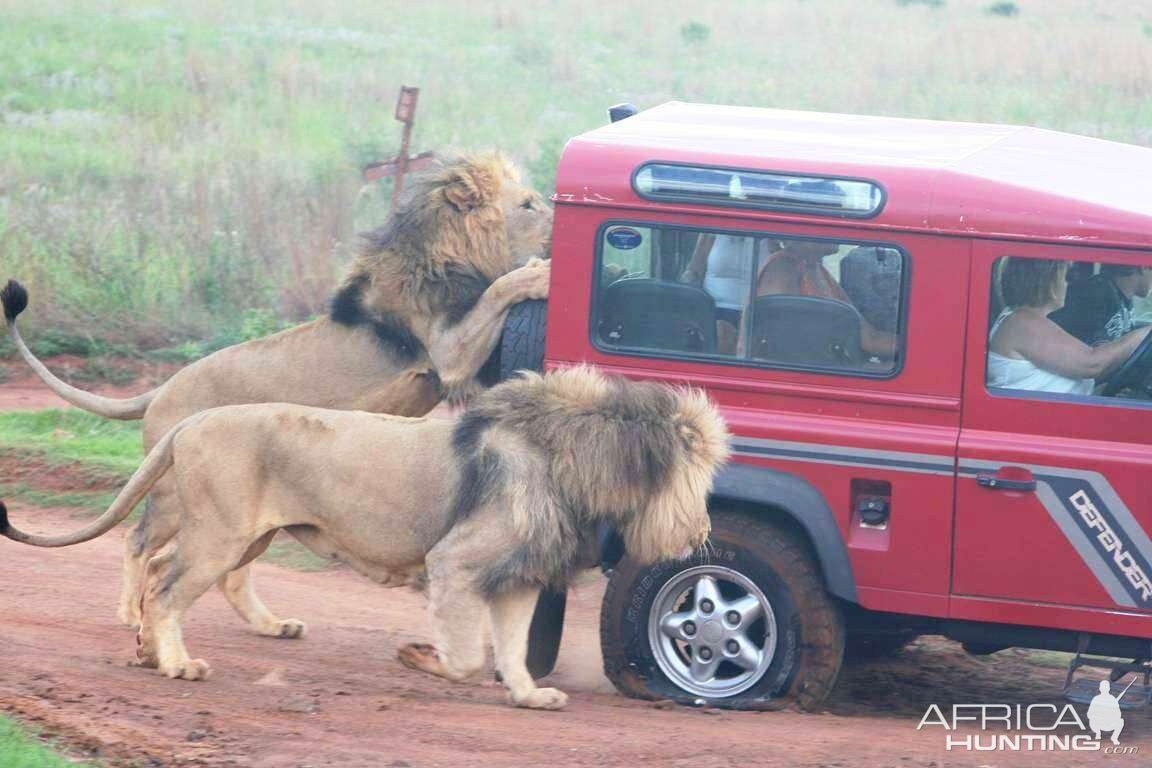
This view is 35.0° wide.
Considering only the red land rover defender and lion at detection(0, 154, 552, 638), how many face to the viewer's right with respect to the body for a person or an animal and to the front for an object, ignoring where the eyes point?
2

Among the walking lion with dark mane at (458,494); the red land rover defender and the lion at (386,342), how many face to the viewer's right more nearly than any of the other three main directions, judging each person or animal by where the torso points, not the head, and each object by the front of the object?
3

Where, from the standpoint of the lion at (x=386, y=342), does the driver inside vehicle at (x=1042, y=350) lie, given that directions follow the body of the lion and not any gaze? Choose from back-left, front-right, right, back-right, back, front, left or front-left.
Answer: front-right

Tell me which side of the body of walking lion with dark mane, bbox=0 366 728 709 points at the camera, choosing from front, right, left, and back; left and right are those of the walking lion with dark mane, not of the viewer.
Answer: right

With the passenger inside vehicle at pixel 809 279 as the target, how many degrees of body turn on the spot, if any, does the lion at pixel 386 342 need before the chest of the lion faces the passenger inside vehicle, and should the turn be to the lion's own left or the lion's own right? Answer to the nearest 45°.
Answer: approximately 45° to the lion's own right

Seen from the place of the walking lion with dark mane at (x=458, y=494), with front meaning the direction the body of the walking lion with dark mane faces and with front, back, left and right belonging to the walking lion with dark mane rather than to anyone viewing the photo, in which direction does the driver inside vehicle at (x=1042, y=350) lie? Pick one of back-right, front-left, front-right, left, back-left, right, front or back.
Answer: front

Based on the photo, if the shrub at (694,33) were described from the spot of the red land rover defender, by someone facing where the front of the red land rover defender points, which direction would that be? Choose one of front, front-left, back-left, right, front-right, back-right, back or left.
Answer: left

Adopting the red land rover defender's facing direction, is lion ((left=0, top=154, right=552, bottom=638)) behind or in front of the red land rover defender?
behind

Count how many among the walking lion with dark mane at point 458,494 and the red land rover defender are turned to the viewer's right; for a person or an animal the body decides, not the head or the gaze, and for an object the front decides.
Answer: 2

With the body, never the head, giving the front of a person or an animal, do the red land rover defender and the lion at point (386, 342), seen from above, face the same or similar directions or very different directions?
same or similar directions

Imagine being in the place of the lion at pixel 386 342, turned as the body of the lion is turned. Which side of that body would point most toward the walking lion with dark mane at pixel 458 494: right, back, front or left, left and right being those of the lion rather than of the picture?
right

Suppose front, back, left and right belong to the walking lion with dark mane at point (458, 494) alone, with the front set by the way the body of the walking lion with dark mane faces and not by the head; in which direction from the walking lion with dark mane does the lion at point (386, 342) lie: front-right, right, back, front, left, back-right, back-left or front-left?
left

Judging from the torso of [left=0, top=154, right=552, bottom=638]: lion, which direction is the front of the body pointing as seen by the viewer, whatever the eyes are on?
to the viewer's right

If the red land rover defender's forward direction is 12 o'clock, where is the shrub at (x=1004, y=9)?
The shrub is roughly at 9 o'clock from the red land rover defender.

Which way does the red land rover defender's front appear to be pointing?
to the viewer's right
